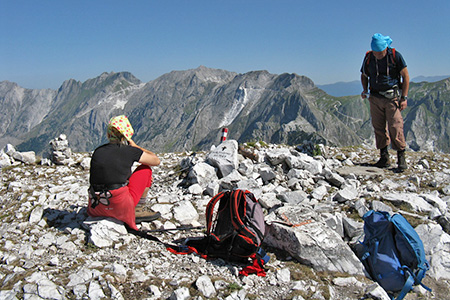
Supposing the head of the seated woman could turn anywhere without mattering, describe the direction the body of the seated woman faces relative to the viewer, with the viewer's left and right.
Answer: facing away from the viewer and to the right of the viewer

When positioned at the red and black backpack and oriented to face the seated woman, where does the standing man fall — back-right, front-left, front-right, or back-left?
back-right

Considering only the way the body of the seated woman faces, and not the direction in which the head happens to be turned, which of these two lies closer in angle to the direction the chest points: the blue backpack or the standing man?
the standing man

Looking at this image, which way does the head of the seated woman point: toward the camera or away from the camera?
away from the camera

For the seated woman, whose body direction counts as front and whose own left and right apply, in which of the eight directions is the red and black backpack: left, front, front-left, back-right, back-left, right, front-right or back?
right

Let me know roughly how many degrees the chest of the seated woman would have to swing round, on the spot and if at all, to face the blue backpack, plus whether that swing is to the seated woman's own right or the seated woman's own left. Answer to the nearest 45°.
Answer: approximately 90° to the seated woman's own right

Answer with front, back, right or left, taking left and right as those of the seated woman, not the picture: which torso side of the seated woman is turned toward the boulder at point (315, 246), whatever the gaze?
right
